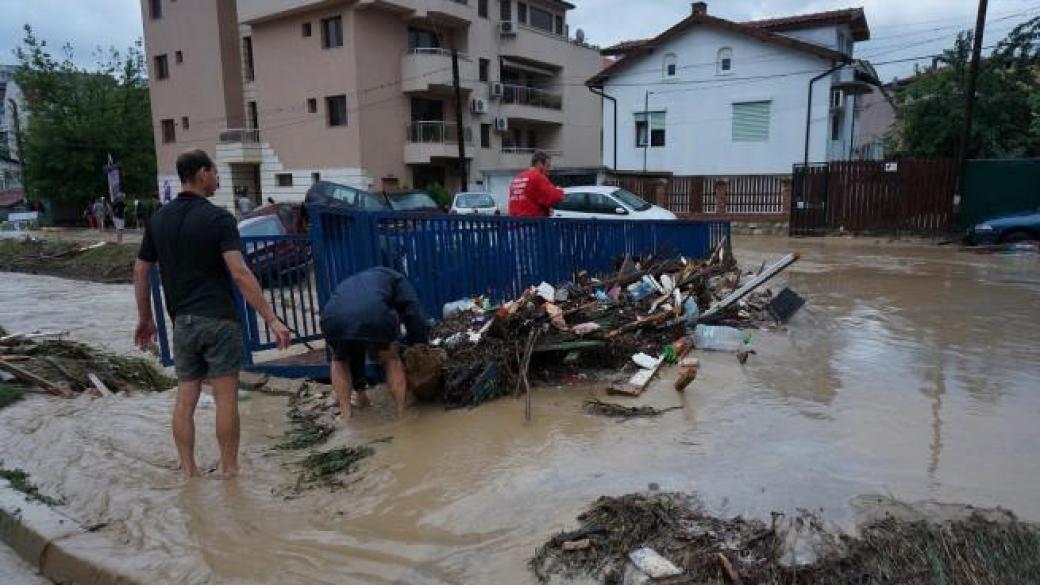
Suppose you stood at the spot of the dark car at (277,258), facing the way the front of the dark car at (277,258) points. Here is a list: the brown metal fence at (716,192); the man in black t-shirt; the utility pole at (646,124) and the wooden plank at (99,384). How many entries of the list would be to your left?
2

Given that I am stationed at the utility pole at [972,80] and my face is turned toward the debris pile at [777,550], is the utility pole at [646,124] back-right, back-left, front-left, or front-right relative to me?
back-right

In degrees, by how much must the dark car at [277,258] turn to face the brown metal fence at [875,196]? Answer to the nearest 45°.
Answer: approximately 90° to its left

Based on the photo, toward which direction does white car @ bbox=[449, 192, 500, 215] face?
away from the camera

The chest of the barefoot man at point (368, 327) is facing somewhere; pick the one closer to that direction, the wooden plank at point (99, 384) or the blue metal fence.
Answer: the blue metal fence

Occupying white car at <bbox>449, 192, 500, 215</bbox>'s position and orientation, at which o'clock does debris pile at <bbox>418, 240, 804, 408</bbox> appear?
The debris pile is roughly at 6 o'clock from the white car.

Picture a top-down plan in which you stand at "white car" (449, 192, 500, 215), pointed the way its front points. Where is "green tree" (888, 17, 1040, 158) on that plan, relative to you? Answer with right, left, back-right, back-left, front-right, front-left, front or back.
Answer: right

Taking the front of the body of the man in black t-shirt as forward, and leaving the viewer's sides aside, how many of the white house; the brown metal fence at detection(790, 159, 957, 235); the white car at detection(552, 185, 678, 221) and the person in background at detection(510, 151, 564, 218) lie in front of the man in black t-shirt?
4

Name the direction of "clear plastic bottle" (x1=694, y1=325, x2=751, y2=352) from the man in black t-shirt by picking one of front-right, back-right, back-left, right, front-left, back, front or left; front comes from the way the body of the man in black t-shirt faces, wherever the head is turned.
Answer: front-right

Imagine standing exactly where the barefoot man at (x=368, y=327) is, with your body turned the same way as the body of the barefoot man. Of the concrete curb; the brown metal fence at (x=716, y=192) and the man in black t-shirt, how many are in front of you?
1

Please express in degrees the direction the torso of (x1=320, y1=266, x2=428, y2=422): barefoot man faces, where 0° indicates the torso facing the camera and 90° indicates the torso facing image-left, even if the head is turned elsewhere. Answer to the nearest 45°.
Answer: approximately 225°

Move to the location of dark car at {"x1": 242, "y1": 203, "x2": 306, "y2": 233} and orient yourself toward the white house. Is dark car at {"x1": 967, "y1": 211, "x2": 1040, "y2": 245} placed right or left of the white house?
right

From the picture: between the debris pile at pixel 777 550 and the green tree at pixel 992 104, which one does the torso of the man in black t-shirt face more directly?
the green tree

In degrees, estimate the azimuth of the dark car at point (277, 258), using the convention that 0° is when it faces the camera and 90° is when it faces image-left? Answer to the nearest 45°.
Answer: approximately 315°
